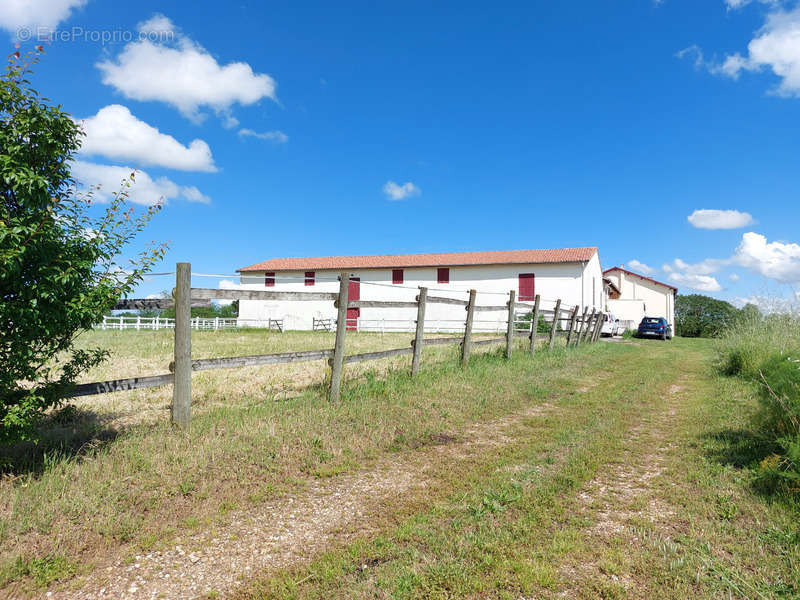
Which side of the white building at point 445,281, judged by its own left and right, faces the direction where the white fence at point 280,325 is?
right

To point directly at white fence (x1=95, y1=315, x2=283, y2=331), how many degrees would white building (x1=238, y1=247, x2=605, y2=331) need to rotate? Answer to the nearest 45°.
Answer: approximately 90° to its right

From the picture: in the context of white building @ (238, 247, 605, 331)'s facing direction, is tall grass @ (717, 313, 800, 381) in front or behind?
in front

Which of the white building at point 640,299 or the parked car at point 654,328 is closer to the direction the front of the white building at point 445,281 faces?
the parked car

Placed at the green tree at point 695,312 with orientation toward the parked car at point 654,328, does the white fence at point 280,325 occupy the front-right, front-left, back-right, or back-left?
front-right

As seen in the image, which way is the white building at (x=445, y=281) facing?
toward the camera

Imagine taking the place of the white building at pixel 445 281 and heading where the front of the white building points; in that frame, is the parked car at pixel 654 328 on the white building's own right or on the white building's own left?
on the white building's own left

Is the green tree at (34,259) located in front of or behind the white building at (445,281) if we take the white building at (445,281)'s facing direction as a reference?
in front

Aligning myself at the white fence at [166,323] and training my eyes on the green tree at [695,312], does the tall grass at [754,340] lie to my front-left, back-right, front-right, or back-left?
front-right

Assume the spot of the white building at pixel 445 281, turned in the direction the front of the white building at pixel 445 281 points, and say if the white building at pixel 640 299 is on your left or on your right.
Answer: on your left
